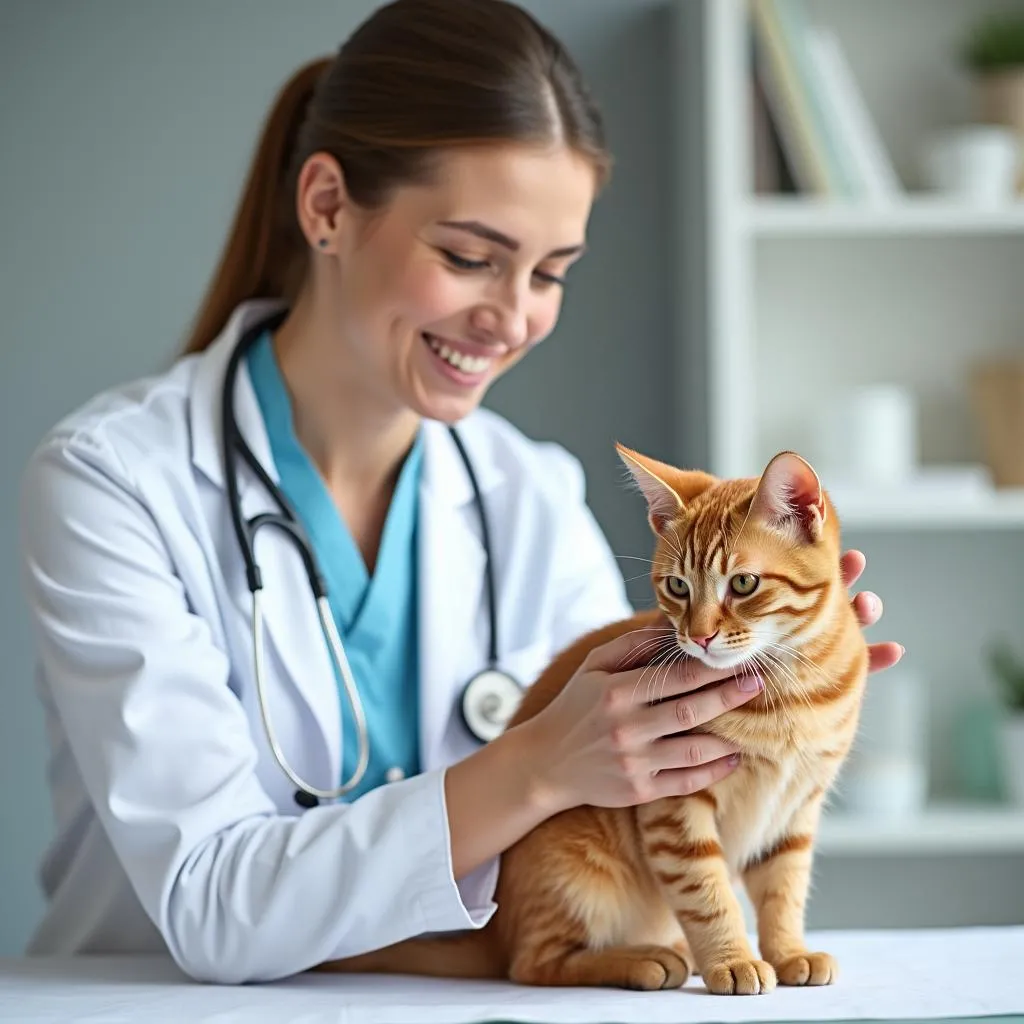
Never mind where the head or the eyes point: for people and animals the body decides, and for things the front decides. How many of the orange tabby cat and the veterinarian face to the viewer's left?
0

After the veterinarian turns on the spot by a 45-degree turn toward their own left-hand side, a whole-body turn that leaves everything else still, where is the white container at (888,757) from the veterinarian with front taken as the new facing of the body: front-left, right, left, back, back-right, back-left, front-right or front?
front-left

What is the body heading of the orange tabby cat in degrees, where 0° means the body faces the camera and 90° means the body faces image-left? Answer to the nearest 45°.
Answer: approximately 315°

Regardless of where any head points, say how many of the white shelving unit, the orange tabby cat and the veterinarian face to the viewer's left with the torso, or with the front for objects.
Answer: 0

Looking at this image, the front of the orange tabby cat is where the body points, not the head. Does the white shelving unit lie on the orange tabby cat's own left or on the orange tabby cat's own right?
on the orange tabby cat's own left

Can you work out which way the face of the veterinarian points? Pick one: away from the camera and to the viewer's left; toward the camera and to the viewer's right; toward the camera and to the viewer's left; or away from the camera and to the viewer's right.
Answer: toward the camera and to the viewer's right

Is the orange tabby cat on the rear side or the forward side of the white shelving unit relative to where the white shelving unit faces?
on the forward side

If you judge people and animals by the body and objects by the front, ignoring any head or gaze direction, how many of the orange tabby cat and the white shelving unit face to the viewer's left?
0

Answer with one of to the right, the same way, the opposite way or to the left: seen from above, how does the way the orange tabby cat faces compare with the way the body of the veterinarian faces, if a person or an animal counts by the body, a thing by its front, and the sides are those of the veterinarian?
the same way

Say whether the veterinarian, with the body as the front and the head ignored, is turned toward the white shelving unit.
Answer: no

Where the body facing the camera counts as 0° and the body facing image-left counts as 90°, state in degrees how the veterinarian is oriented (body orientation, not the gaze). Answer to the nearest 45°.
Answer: approximately 315°

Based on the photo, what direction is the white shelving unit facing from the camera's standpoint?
toward the camera

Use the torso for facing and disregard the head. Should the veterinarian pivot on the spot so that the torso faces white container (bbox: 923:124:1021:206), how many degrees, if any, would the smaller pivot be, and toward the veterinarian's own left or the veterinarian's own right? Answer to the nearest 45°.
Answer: approximately 90° to the veterinarian's own left

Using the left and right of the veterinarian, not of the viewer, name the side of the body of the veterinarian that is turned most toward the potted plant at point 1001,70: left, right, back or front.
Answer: left
